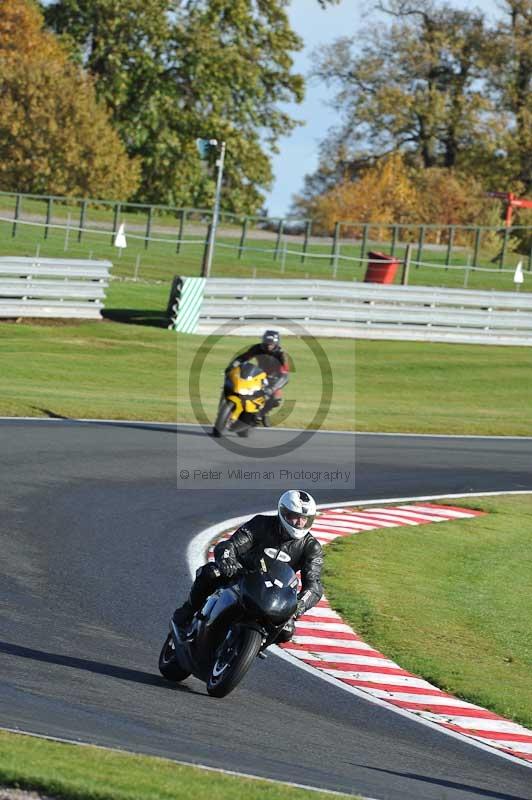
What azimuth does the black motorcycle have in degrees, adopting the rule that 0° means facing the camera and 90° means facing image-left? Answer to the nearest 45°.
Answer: approximately 315°

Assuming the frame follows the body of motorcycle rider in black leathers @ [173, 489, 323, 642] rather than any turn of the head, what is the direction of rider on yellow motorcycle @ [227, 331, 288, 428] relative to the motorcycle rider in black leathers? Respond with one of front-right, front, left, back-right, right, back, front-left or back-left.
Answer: back-left

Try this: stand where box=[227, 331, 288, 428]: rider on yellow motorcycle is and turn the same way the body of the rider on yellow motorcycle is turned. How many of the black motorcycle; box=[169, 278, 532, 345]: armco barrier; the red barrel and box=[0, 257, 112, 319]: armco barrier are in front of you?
1

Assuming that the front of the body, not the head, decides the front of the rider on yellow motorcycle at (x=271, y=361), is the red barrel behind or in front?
behind

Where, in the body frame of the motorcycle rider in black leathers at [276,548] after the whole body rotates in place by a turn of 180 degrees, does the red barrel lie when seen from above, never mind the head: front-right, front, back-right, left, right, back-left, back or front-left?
front-right

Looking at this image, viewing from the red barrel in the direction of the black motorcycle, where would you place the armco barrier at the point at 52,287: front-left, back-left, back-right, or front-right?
front-right

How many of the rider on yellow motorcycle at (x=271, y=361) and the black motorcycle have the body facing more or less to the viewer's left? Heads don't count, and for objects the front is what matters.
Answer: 0

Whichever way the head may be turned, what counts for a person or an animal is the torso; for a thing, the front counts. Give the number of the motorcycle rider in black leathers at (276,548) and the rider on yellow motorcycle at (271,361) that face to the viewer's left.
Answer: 0

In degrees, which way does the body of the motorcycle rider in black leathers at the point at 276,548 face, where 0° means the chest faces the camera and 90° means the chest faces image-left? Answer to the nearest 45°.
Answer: approximately 315°

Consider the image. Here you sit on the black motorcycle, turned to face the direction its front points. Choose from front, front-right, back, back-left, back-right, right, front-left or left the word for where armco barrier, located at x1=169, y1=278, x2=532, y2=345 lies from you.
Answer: back-left

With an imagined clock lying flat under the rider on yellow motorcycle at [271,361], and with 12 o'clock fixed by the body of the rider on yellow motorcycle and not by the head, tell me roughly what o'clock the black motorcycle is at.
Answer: The black motorcycle is roughly at 12 o'clock from the rider on yellow motorcycle.

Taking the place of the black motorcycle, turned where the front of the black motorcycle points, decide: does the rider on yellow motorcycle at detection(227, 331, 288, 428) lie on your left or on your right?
on your left

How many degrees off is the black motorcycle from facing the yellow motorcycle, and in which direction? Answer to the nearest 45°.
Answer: approximately 135° to its left

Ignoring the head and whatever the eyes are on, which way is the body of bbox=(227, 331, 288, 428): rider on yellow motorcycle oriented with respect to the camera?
toward the camera

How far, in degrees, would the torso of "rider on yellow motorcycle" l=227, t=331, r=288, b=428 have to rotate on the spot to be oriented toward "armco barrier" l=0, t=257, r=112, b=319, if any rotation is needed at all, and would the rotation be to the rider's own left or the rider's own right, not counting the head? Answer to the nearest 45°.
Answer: approximately 135° to the rider's own right
